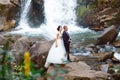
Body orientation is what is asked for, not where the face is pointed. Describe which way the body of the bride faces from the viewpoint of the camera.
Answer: to the viewer's right

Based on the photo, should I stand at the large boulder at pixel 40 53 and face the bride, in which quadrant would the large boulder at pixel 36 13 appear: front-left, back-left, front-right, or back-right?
back-left

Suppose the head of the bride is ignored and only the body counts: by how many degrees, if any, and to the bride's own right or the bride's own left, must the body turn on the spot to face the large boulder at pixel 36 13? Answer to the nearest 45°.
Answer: approximately 90° to the bride's own left

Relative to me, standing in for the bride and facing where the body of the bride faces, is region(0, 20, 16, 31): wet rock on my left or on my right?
on my left

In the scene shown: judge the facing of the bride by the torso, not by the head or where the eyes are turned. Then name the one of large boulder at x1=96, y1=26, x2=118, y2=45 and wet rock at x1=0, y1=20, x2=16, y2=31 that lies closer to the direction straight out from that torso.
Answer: the large boulder

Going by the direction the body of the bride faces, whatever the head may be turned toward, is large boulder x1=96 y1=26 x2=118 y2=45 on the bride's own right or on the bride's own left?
on the bride's own left

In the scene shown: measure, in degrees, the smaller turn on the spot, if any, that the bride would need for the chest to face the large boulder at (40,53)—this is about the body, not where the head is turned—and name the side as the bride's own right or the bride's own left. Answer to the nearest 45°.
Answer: approximately 135° to the bride's own left

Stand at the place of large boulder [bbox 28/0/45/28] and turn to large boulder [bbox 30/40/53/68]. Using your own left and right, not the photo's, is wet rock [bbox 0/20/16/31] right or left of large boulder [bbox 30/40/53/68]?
right
